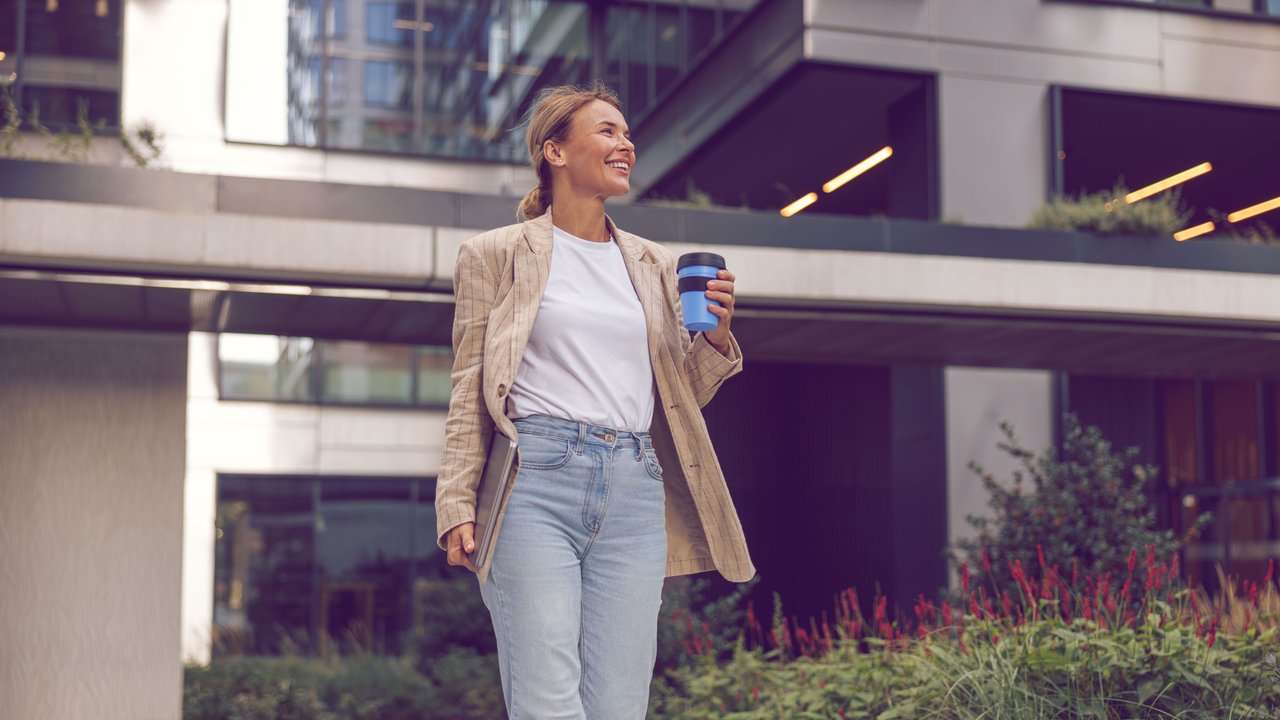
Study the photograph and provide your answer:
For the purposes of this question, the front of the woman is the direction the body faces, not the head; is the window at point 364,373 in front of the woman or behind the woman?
behind

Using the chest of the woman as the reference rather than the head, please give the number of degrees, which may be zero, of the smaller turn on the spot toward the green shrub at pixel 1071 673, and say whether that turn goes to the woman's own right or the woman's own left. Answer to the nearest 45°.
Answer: approximately 90° to the woman's own left

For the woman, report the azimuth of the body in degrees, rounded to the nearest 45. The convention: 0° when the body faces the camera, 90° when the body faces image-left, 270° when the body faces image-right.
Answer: approximately 315°

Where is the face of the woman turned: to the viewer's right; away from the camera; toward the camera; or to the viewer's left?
to the viewer's right

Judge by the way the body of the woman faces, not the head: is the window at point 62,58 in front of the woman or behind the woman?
behind

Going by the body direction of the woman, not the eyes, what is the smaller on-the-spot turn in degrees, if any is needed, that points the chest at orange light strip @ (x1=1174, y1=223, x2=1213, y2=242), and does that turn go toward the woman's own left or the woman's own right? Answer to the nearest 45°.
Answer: approximately 90° to the woman's own left

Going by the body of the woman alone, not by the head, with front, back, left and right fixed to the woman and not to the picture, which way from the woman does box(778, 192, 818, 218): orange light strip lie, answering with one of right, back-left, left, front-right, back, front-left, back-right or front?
back-left

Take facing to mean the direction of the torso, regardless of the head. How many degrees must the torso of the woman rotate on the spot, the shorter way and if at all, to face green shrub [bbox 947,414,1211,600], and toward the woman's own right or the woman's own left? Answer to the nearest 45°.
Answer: approximately 90° to the woman's own left
